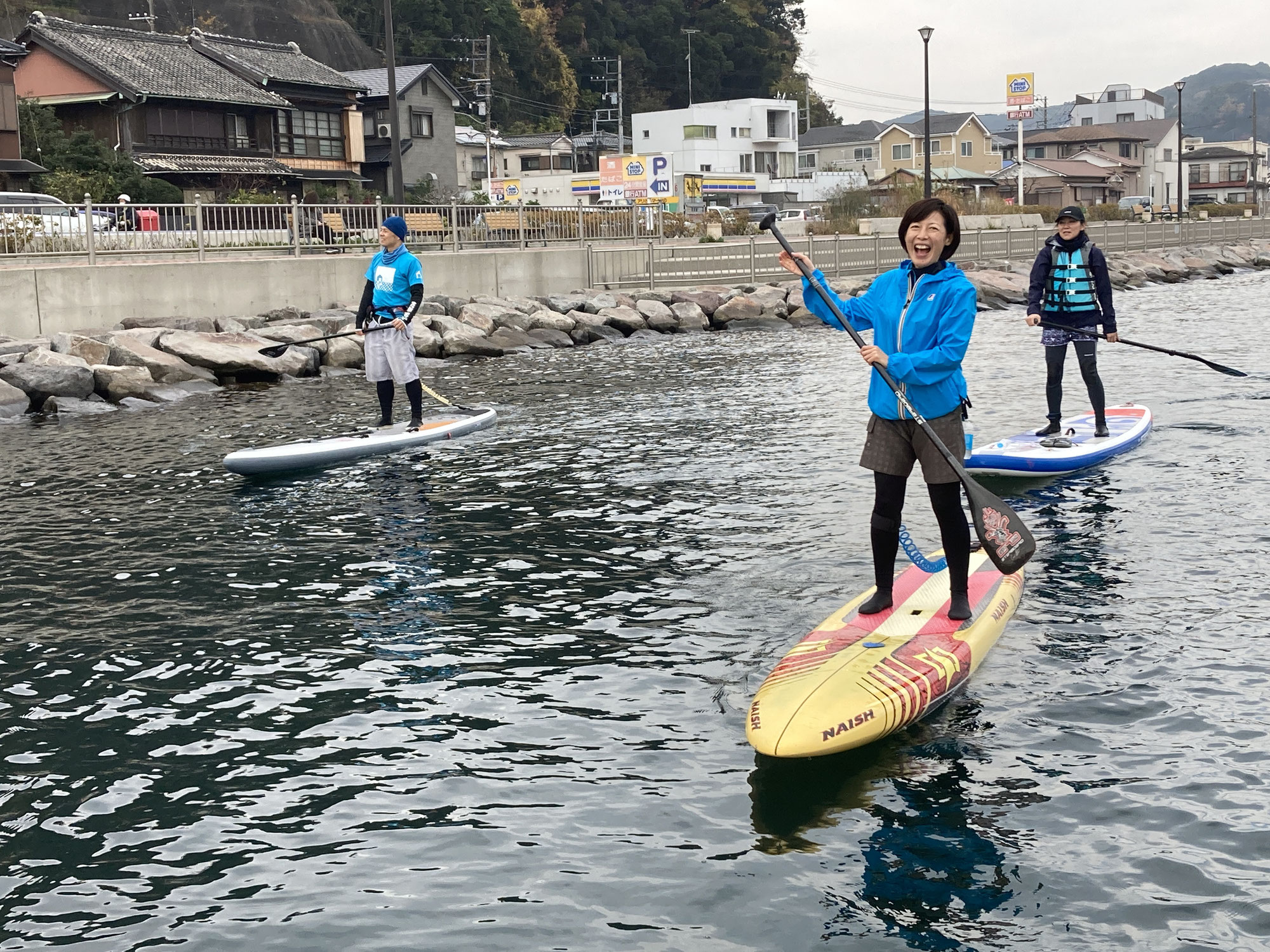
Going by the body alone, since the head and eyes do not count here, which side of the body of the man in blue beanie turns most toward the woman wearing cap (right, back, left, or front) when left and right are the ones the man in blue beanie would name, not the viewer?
left

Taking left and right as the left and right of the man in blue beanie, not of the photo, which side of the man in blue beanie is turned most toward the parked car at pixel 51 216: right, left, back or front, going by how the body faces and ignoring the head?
right

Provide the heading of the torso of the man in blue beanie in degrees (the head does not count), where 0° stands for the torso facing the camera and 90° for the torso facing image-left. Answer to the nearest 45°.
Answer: approximately 45°

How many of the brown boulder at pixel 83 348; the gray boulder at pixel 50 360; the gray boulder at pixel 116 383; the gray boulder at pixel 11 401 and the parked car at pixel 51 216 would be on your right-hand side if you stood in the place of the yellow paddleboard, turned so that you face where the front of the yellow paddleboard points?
5

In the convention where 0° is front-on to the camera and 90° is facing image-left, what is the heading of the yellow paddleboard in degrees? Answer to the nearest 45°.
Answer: approximately 45°

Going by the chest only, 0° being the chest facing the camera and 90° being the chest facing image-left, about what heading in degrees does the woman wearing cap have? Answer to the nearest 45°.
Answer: approximately 0°

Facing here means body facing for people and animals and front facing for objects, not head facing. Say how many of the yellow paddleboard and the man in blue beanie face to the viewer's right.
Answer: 0

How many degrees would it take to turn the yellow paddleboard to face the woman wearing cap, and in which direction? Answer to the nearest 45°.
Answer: approximately 135° to its right

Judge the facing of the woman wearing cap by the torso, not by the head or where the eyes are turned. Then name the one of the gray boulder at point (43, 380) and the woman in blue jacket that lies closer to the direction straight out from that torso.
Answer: the woman in blue jacket
